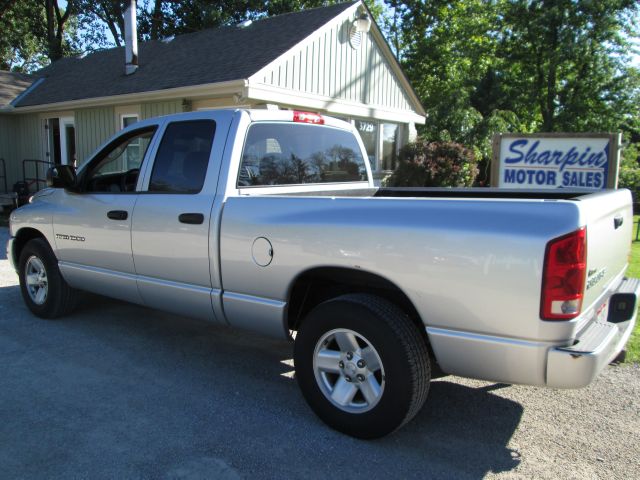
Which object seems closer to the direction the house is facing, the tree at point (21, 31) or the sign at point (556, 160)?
the sign

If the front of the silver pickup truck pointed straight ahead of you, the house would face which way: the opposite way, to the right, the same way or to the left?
the opposite way

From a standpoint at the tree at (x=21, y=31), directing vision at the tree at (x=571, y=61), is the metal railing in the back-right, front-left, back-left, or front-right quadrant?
front-right

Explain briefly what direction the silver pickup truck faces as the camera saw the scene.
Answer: facing away from the viewer and to the left of the viewer

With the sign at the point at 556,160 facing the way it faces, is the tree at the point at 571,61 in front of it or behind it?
behind

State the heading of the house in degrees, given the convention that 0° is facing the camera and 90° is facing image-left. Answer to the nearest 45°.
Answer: approximately 315°

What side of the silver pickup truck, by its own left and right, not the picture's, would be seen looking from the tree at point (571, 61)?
right

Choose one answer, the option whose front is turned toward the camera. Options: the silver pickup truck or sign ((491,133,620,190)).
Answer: the sign

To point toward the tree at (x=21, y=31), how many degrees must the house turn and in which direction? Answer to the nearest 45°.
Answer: approximately 180°

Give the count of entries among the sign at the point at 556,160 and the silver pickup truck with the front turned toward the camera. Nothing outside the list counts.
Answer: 1

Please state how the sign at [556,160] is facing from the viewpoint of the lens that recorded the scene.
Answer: facing the viewer
